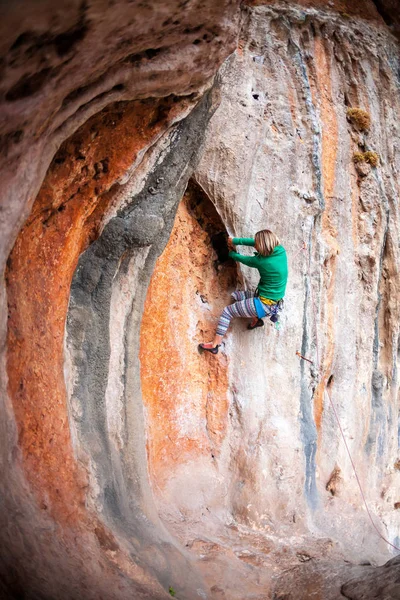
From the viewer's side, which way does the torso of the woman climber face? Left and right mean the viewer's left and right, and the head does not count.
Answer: facing away from the viewer and to the left of the viewer

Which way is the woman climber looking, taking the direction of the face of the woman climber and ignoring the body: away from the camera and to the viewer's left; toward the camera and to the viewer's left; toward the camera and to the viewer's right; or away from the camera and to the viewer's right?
away from the camera and to the viewer's left
